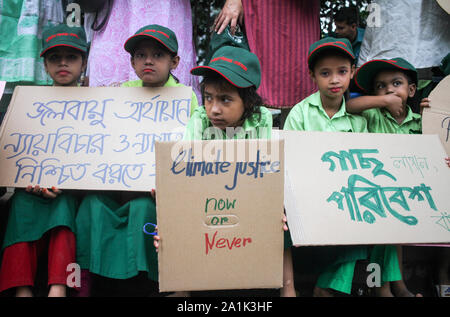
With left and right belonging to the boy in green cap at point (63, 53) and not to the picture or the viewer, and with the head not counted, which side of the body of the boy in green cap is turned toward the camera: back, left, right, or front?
front

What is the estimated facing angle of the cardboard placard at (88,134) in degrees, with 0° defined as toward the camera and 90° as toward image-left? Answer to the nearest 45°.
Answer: approximately 0°

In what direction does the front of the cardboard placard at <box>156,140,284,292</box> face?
toward the camera

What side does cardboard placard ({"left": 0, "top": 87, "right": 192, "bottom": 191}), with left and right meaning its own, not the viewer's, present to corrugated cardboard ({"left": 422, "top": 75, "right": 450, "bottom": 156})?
left

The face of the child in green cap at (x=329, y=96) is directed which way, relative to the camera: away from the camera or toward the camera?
toward the camera

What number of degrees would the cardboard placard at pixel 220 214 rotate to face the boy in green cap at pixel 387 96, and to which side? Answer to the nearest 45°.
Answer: approximately 135° to its left

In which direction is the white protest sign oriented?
toward the camera

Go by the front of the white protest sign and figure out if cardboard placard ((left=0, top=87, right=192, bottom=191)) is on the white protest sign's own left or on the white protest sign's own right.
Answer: on the white protest sign's own right

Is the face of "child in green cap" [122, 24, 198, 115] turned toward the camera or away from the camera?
toward the camera

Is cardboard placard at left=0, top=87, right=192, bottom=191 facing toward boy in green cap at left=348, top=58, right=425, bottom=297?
no

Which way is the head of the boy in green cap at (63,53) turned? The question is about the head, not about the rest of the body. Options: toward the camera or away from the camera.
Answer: toward the camera

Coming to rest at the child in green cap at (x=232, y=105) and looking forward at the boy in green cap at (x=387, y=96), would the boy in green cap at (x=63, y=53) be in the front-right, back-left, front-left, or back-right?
back-left

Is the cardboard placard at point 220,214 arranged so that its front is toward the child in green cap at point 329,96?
no

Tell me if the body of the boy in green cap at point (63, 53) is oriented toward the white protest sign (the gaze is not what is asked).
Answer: no

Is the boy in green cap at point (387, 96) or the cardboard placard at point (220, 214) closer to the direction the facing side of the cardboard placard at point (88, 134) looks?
the cardboard placard
